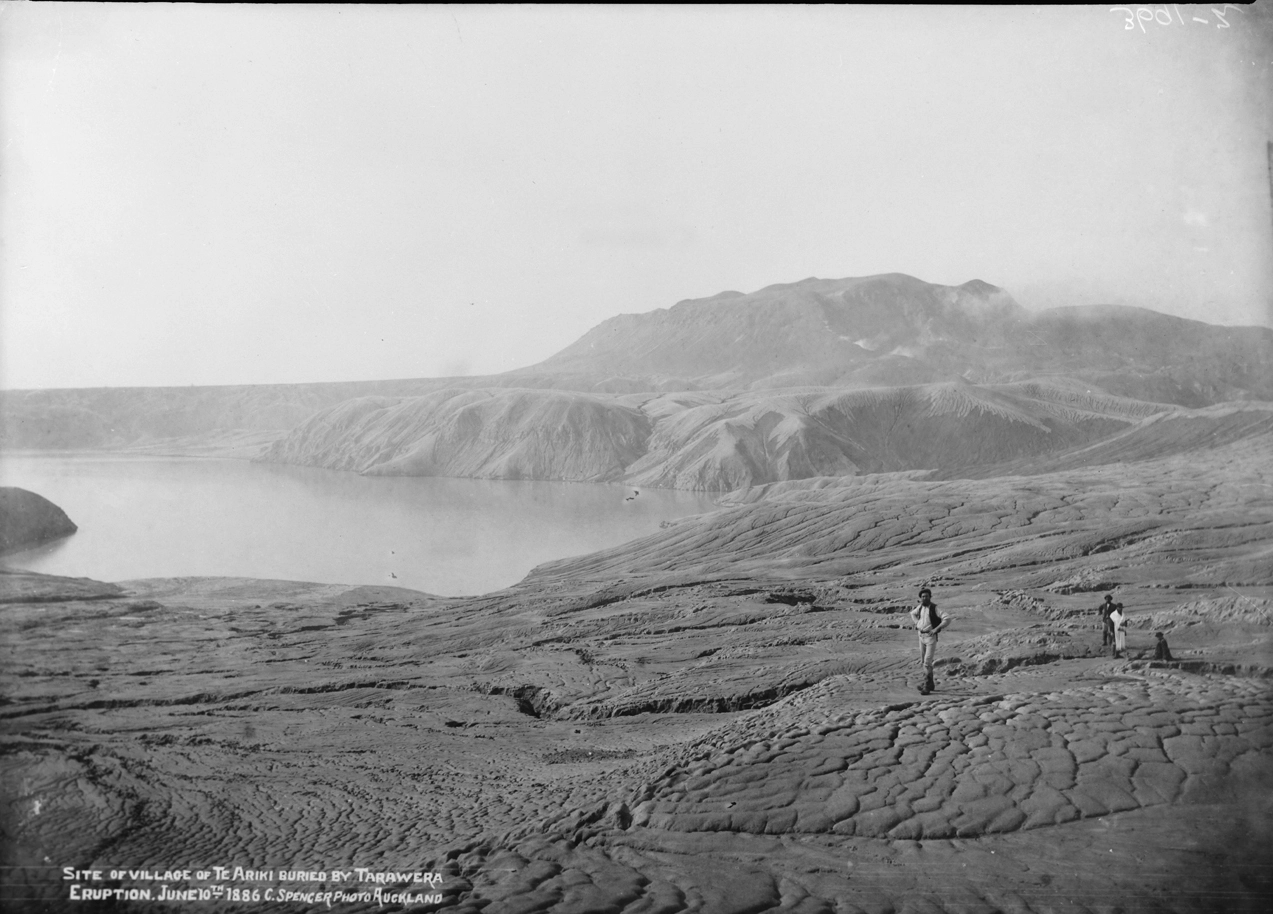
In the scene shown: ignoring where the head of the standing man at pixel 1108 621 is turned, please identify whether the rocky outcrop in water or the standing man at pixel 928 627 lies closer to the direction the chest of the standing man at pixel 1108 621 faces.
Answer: the standing man

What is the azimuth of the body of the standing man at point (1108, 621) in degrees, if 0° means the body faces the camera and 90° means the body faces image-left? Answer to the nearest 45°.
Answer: approximately 0°

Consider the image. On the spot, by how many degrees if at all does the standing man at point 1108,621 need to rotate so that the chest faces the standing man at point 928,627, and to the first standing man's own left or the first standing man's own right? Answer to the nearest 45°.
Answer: approximately 45° to the first standing man's own right

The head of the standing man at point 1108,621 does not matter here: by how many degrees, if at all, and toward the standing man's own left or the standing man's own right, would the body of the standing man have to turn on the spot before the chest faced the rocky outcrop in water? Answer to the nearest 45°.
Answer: approximately 90° to the standing man's own right
